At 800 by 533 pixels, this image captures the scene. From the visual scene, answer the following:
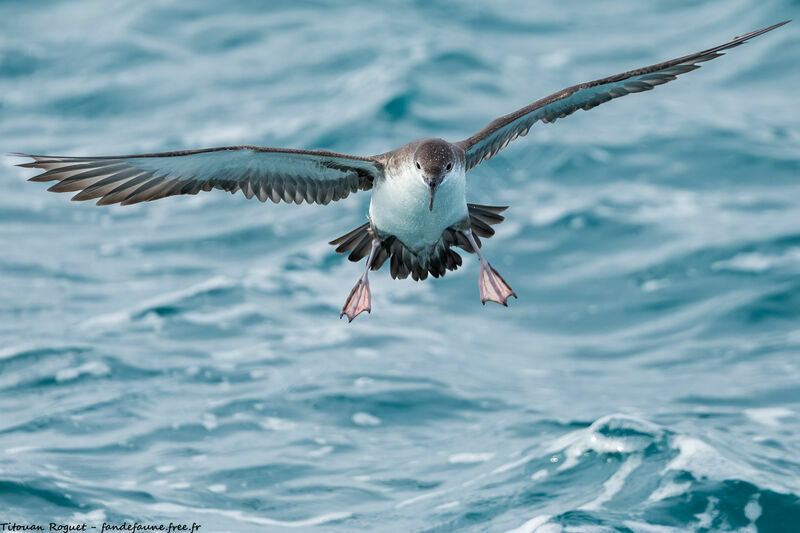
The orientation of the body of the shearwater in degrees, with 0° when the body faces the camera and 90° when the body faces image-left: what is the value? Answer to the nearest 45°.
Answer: approximately 0°
